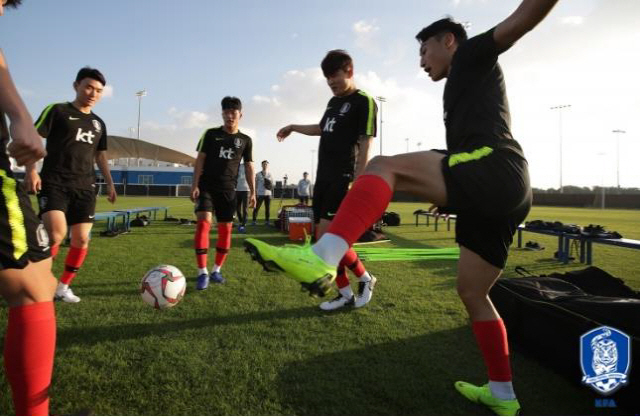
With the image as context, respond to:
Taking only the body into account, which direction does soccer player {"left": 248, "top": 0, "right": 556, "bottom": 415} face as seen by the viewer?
to the viewer's left

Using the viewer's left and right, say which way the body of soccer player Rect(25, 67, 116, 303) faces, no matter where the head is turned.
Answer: facing the viewer and to the right of the viewer

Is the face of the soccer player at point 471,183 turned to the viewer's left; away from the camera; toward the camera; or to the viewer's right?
to the viewer's left

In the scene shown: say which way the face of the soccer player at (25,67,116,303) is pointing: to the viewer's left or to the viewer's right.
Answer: to the viewer's right

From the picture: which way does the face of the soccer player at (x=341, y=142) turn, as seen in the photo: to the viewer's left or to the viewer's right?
to the viewer's left

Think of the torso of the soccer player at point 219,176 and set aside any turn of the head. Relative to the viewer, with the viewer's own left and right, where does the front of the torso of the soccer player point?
facing the viewer

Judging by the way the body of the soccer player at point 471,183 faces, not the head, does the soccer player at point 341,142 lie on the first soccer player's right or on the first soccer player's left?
on the first soccer player's right

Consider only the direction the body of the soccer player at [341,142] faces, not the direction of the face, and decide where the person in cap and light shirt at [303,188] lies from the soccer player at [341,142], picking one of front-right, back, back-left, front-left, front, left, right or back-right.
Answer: back-right

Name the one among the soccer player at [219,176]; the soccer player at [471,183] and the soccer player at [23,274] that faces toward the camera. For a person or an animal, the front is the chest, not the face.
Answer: the soccer player at [219,176]

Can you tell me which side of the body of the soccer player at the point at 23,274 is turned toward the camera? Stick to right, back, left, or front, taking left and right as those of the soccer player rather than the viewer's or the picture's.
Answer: right

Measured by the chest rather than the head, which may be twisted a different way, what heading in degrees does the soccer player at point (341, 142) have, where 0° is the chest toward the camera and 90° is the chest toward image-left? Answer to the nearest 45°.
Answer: approximately 45°

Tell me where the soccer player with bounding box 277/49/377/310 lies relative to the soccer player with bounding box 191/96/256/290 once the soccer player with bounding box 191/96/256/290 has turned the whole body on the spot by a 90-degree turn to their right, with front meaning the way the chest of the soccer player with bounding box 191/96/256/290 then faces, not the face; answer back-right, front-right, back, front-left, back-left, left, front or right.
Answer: back-left

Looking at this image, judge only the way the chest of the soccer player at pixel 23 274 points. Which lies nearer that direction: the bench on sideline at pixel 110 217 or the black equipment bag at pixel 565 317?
the black equipment bag

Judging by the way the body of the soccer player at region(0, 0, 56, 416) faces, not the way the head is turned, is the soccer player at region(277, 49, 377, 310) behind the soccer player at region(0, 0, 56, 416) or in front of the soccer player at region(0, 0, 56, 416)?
in front

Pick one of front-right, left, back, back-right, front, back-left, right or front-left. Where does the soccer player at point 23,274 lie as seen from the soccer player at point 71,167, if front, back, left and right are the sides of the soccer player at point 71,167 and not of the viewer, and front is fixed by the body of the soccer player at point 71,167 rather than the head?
front-right
